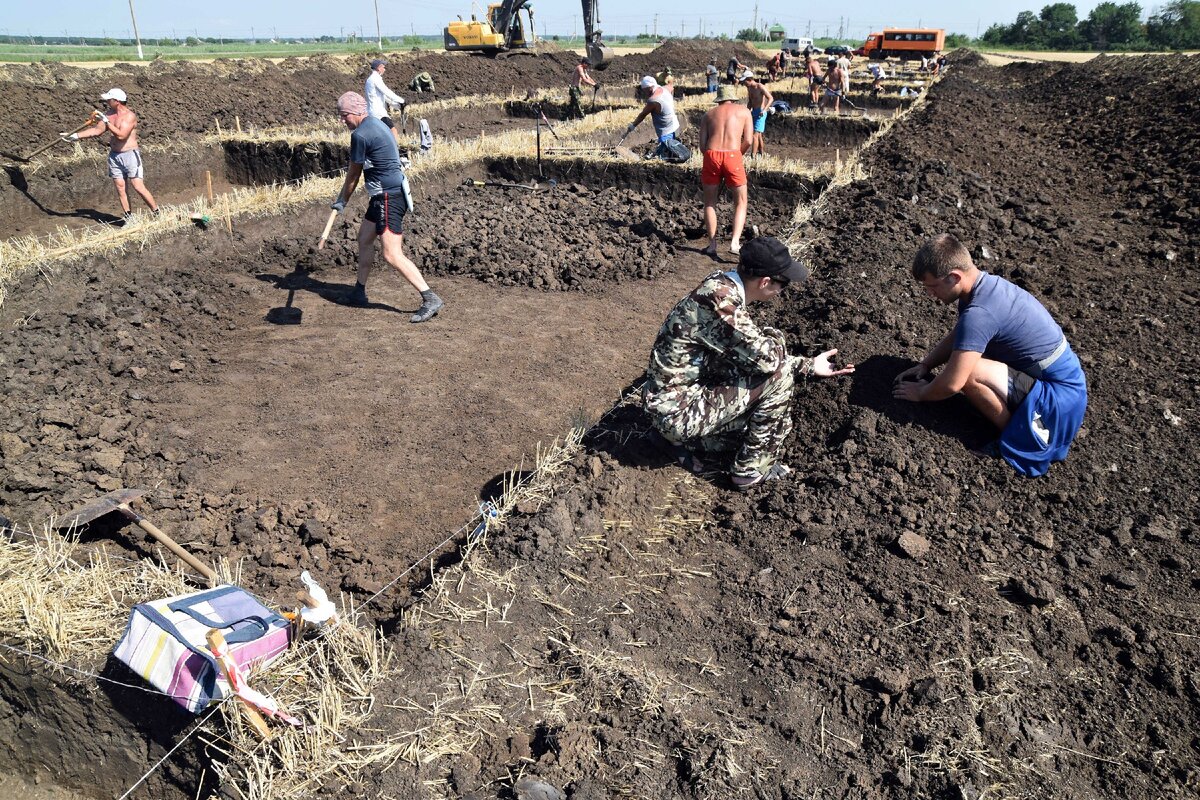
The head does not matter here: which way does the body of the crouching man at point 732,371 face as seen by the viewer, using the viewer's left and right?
facing to the right of the viewer

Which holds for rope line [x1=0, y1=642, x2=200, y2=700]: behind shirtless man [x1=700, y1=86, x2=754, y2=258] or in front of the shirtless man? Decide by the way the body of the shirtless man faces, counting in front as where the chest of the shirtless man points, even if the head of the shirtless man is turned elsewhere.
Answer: behind

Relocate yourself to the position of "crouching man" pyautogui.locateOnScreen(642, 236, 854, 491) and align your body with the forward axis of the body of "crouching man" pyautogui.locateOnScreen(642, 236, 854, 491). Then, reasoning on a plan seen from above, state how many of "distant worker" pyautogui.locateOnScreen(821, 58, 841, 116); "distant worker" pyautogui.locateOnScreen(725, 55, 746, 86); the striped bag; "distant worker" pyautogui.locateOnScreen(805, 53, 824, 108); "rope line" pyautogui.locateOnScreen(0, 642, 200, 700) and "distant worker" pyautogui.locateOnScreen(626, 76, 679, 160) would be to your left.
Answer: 4

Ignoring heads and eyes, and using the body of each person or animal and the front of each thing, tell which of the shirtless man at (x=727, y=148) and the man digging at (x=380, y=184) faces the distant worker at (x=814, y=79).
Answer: the shirtless man

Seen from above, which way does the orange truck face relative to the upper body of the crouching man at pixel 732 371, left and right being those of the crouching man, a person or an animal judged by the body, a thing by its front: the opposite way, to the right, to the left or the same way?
the opposite way

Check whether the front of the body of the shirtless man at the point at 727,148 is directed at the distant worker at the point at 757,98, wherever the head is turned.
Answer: yes

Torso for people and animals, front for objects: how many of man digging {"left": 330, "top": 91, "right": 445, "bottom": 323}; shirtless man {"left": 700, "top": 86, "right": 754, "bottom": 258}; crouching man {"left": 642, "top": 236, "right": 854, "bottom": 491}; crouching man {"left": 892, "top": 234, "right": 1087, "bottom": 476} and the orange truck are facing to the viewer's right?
1

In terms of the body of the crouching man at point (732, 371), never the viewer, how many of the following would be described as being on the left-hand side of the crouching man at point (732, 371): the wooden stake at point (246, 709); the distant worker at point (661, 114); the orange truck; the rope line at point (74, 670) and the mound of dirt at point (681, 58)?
3

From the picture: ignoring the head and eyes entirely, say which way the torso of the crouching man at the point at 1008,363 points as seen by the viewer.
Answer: to the viewer's left

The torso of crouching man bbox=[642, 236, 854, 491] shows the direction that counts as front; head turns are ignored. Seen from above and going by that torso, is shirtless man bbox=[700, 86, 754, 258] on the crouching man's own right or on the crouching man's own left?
on the crouching man's own left

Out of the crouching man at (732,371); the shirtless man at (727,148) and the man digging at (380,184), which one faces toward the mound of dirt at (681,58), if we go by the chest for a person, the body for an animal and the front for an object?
the shirtless man

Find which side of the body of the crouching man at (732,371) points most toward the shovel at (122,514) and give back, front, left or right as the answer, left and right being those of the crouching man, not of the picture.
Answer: back

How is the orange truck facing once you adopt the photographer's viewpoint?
facing to the left of the viewer

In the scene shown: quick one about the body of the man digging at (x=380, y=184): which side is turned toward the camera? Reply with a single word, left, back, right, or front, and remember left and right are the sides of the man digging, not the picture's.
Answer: left

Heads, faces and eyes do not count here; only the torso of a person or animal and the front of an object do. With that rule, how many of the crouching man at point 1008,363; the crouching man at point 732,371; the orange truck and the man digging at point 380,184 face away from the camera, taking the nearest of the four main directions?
0

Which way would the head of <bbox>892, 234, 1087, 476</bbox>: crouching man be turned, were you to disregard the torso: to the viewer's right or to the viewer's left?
to the viewer's left

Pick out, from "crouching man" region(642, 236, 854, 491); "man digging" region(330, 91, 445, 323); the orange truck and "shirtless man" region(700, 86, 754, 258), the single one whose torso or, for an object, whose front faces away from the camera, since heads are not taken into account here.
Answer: the shirtless man

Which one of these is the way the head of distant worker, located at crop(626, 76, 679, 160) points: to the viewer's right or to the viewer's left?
to the viewer's left

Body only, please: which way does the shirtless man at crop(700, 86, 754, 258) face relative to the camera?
away from the camera
